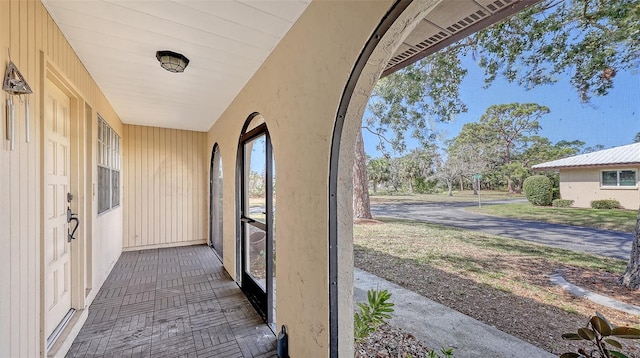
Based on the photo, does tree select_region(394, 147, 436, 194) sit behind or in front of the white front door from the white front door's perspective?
in front

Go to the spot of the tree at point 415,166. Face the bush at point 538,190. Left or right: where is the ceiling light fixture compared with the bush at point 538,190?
right

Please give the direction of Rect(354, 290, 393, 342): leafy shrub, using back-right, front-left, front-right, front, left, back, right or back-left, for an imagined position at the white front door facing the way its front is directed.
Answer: front-right

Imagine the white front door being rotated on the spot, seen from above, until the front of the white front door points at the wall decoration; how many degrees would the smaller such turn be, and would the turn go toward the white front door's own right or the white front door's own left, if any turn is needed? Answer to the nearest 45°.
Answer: approximately 90° to the white front door's own right

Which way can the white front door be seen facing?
to the viewer's right

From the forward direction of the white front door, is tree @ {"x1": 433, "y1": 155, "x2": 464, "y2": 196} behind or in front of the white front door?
in front

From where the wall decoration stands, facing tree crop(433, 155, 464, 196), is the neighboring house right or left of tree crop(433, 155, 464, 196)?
right
